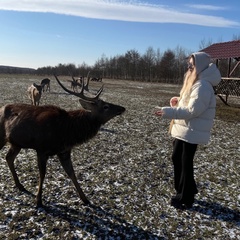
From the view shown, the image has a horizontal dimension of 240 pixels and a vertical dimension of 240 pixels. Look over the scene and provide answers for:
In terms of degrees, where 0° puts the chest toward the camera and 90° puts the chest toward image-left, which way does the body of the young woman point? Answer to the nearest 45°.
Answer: approximately 90°

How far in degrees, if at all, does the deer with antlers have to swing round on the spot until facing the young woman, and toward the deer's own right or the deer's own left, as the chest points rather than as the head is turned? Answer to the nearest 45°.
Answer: approximately 45° to the deer's own right

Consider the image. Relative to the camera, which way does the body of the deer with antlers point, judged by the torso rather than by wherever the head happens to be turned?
to the viewer's right

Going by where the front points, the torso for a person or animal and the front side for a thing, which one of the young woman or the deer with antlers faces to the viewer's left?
the young woman

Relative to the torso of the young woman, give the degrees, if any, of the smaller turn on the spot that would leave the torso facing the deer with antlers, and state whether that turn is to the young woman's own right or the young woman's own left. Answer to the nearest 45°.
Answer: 0° — they already face it

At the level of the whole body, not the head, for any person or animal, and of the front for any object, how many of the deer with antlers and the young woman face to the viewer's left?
1

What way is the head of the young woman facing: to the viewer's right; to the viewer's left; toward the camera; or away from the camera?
to the viewer's left

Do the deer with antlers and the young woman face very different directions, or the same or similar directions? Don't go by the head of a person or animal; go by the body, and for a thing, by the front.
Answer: very different directions
